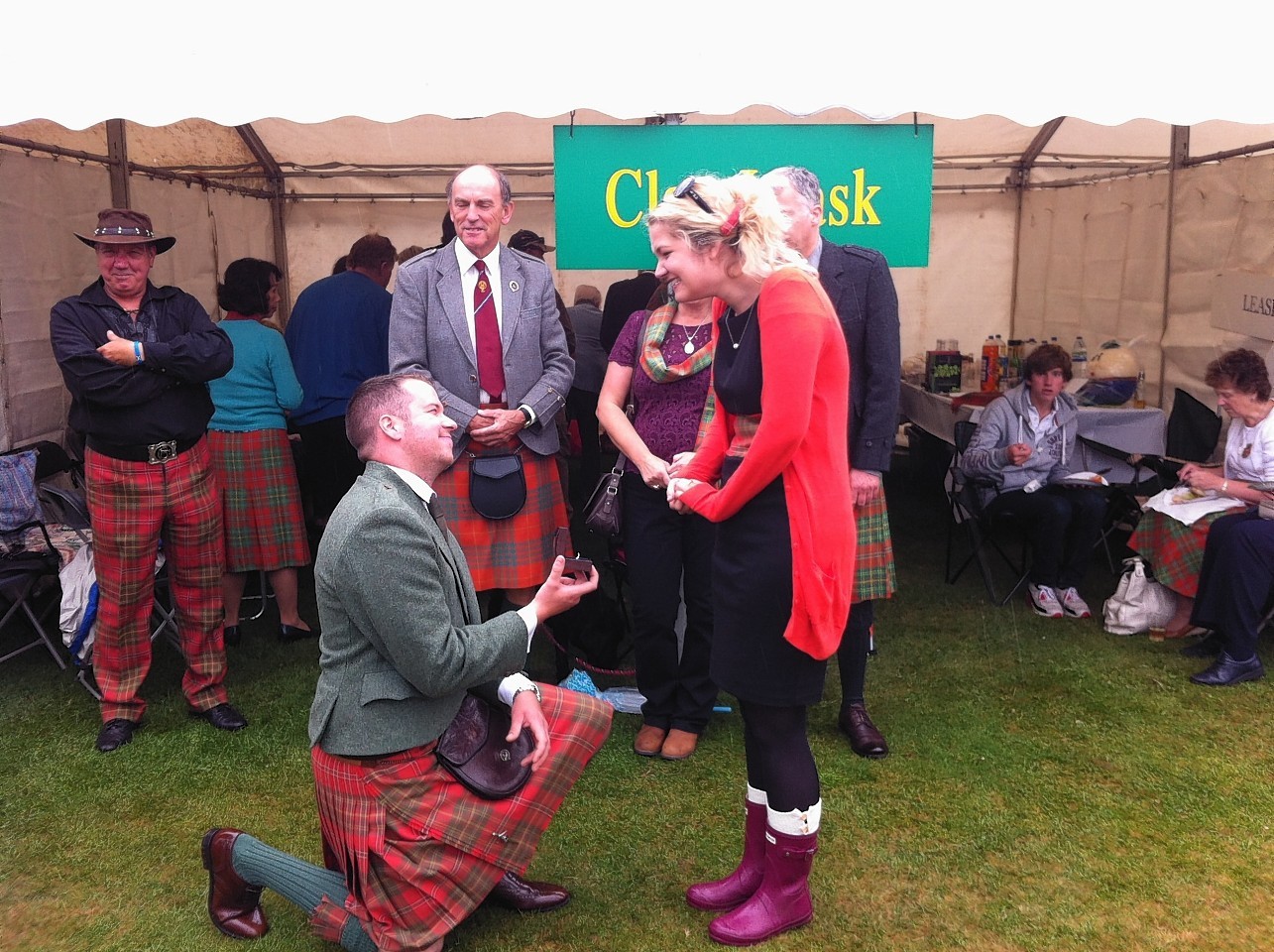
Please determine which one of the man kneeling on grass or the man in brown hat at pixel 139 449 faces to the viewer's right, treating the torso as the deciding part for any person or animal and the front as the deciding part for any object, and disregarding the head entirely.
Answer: the man kneeling on grass

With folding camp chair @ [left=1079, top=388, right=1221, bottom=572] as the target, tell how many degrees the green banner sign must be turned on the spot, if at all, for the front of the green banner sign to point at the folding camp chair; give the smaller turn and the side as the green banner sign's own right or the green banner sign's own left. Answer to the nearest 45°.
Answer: approximately 135° to the green banner sign's own left

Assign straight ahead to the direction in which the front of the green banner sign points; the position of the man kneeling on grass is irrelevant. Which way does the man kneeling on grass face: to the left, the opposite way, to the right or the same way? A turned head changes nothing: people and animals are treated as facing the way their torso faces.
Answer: to the left

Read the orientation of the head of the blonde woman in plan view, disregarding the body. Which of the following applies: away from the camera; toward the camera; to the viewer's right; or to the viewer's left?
to the viewer's left

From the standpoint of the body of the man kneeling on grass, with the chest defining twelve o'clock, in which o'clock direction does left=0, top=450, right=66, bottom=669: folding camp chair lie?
The folding camp chair is roughly at 8 o'clock from the man kneeling on grass.

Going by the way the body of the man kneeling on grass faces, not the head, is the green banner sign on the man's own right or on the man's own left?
on the man's own left

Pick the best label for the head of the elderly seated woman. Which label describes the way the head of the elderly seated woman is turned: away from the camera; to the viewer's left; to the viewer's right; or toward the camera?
to the viewer's left

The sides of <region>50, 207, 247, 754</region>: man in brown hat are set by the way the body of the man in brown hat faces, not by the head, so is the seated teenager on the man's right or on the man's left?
on the man's left

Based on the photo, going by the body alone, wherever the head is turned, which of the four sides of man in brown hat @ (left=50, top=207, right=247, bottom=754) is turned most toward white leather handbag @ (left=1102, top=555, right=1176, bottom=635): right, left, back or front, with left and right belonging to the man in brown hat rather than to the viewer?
left

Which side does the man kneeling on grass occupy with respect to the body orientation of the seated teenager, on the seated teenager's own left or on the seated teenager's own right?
on the seated teenager's own right

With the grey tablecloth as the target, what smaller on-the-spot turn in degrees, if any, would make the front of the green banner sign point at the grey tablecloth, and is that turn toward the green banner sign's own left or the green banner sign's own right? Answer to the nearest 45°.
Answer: approximately 135° to the green banner sign's own left

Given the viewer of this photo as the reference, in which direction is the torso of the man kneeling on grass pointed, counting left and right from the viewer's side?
facing to the right of the viewer

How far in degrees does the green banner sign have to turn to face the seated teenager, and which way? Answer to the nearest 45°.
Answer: approximately 135° to its left

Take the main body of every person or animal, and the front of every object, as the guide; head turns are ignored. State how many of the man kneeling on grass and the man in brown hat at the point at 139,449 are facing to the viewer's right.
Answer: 1
